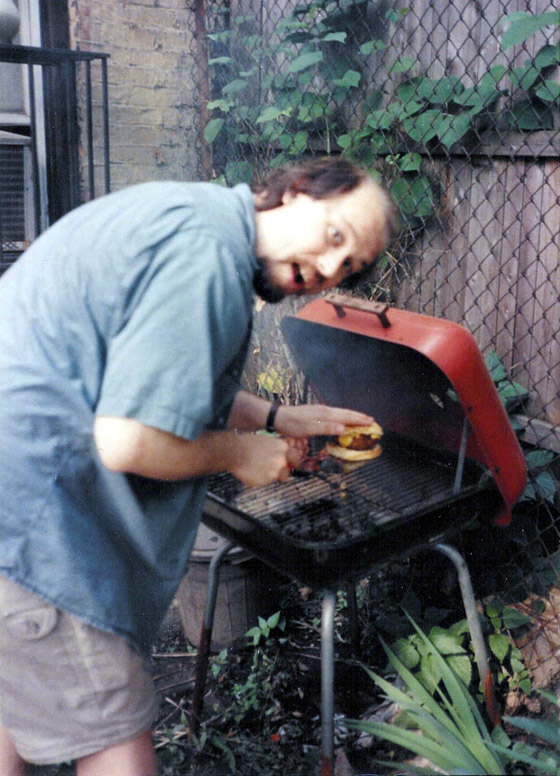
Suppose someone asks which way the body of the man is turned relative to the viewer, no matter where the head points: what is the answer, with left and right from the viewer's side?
facing to the right of the viewer

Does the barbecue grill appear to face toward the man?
yes

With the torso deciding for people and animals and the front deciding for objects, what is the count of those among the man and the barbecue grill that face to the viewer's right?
1

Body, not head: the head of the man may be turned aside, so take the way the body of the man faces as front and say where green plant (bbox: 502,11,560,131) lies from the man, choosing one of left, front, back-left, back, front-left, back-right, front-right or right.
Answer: front-left

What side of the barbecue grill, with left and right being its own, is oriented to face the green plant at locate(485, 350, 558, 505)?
back

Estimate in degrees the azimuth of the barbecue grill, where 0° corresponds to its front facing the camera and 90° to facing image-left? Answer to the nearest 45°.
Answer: approximately 45°

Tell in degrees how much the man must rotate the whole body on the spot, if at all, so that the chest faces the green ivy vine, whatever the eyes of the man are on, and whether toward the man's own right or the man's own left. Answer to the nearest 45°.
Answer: approximately 90° to the man's own left

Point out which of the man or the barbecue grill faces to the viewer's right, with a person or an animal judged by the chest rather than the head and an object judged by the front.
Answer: the man

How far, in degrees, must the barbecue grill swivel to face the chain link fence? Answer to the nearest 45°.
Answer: approximately 135° to its right
